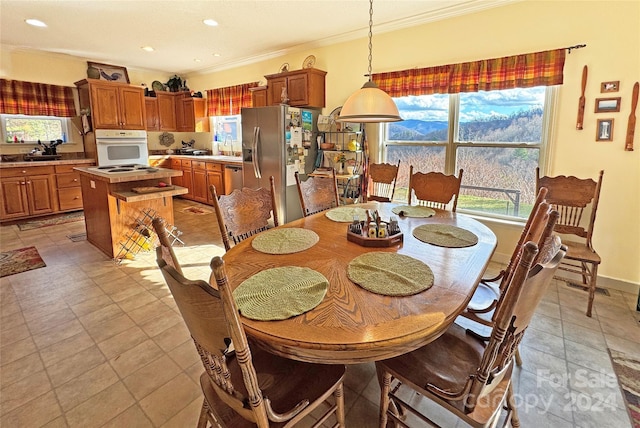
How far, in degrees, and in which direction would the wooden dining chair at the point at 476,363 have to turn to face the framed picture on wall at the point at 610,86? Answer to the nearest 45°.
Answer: approximately 45° to its right

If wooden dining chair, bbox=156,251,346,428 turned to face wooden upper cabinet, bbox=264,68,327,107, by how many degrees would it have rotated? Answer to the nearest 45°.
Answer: approximately 45° to its left

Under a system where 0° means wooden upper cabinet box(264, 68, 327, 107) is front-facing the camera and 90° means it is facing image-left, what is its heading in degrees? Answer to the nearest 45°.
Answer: approximately 45°

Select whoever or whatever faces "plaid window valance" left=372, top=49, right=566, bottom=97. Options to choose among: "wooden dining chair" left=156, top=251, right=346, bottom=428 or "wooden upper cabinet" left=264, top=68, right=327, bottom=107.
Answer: the wooden dining chair

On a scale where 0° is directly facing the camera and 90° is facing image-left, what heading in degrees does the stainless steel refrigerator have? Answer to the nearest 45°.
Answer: approximately 45°

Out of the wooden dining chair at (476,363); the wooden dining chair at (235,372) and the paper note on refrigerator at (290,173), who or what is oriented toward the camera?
the paper note on refrigerator

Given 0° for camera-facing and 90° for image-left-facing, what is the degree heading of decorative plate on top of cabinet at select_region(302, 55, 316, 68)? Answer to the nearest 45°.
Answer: approximately 45°

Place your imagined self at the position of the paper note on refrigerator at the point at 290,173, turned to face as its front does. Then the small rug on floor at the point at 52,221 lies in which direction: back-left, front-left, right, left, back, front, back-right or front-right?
right

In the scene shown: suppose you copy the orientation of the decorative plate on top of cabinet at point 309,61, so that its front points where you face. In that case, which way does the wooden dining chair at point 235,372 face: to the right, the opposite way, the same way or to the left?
the opposite way

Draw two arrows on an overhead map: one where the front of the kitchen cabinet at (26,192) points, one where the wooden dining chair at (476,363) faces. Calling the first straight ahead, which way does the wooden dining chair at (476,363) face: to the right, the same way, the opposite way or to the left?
the opposite way

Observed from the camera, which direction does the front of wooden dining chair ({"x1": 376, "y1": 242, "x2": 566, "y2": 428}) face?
facing away from the viewer and to the left of the viewer

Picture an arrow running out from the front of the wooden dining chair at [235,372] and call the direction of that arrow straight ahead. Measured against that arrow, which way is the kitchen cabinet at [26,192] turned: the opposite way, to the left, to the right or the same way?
to the right

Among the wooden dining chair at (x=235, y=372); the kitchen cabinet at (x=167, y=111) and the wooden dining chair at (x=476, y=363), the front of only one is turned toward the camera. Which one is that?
the kitchen cabinet
